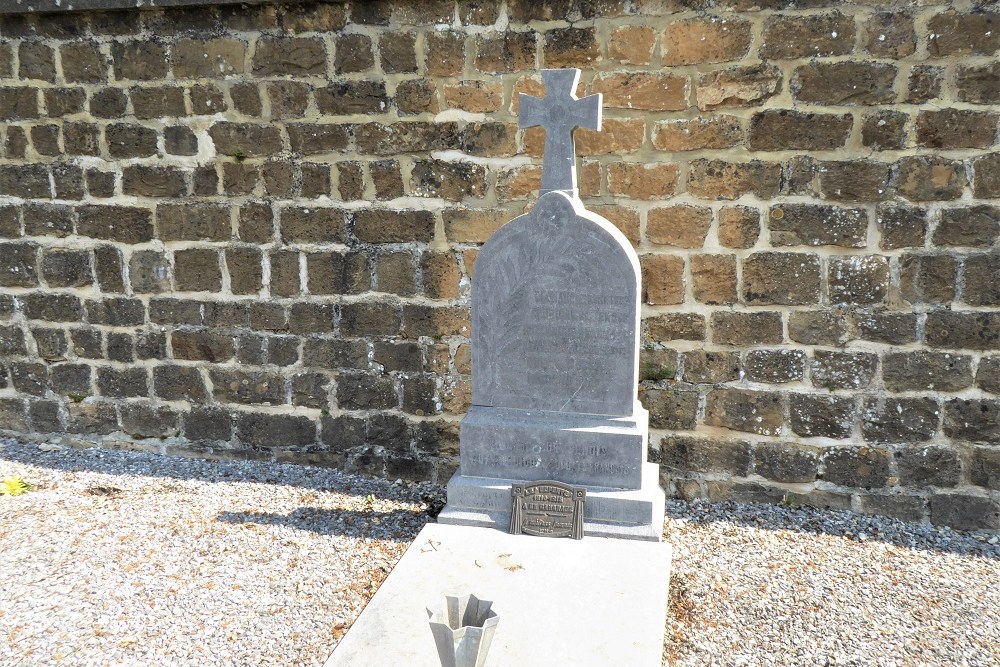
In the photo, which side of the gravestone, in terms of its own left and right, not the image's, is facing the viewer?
front

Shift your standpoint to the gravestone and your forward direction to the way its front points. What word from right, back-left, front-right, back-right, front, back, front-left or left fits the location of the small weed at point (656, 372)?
back-left

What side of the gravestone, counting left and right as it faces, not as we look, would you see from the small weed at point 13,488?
right
